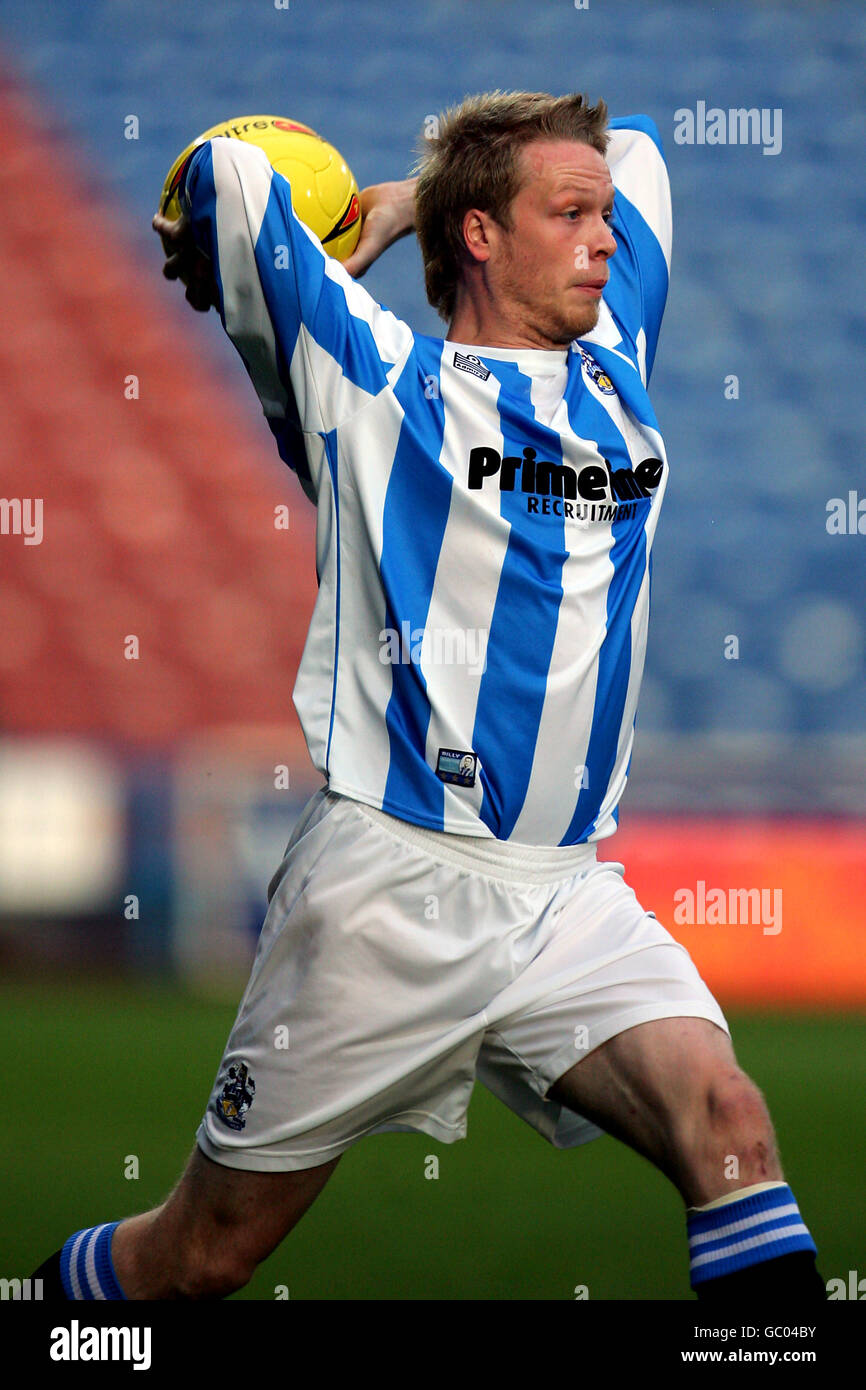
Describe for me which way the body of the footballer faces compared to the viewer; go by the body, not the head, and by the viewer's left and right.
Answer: facing the viewer and to the right of the viewer
